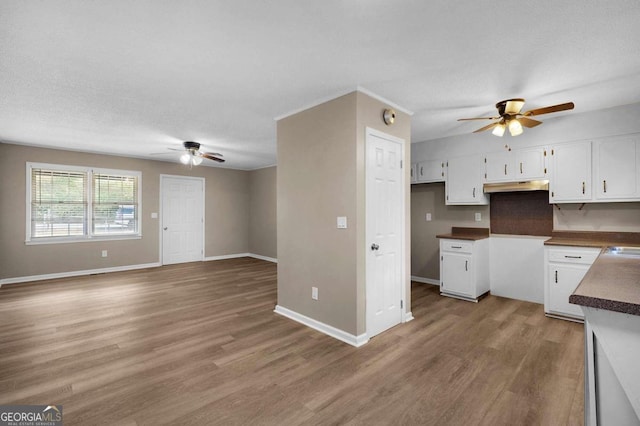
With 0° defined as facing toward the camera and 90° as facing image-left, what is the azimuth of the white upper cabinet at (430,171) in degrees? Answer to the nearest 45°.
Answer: approximately 0°

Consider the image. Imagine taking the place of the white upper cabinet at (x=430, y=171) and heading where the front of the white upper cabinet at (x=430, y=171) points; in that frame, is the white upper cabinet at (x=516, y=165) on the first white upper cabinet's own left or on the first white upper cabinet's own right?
on the first white upper cabinet's own left

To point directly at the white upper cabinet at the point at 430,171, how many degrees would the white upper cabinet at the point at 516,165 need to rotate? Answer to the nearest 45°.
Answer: approximately 90° to its right

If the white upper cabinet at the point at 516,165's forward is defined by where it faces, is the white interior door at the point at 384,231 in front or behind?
in front

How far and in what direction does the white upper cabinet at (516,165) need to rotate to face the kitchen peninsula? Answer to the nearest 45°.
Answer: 0° — it already faces it

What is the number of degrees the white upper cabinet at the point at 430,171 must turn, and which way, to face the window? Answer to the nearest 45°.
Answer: approximately 90° to its right

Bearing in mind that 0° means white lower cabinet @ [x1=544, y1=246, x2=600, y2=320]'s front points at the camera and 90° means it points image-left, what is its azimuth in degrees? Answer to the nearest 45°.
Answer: approximately 0°

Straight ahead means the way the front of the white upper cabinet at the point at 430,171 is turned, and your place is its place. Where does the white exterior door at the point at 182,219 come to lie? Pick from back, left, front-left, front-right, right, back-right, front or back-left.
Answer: right

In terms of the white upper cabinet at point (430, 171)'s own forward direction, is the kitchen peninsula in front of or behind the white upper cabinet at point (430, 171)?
in front

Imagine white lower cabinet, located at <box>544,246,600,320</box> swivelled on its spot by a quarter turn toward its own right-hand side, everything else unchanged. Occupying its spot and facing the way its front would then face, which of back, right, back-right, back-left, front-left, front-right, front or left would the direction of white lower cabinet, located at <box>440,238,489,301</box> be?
front
